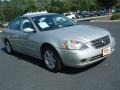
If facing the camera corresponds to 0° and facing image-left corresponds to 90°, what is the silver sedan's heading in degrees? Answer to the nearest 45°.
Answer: approximately 315°
